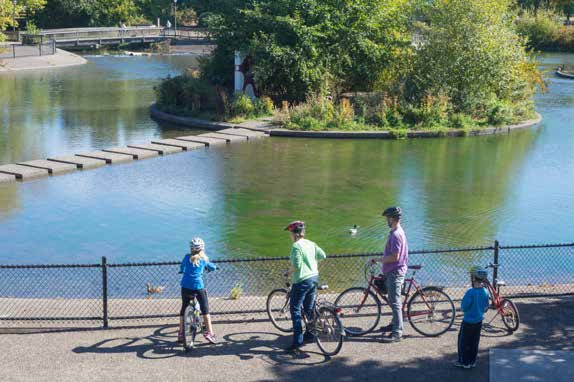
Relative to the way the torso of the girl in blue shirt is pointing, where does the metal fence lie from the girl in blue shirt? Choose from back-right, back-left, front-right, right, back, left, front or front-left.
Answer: front

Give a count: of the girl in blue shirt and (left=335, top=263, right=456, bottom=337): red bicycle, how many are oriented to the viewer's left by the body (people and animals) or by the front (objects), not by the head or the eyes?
1

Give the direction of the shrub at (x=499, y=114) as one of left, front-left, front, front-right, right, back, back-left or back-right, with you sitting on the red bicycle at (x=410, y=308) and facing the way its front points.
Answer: right

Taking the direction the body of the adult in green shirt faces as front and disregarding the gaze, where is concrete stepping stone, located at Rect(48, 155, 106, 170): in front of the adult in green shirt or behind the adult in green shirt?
in front

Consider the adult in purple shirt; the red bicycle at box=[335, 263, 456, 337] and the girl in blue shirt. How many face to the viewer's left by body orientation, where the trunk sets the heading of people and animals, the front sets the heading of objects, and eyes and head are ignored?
2

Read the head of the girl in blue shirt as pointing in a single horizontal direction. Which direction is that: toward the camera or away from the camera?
away from the camera

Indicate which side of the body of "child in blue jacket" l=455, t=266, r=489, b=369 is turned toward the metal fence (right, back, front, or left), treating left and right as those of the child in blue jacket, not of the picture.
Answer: front
